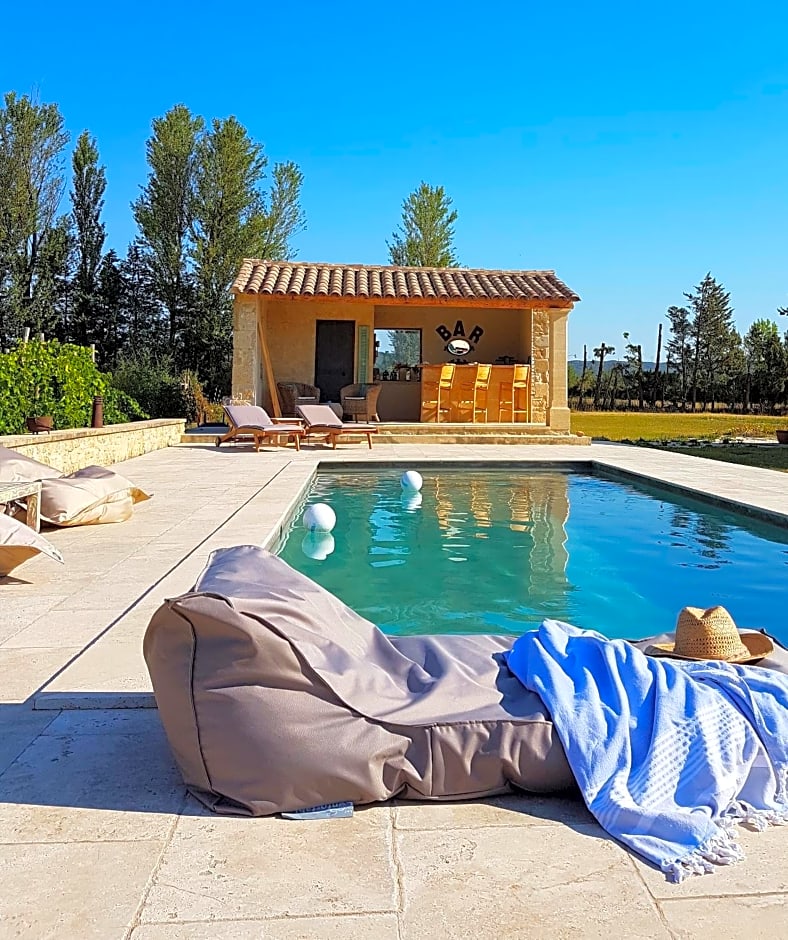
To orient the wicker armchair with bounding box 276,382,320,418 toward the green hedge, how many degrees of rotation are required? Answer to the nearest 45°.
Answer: approximately 90° to its right

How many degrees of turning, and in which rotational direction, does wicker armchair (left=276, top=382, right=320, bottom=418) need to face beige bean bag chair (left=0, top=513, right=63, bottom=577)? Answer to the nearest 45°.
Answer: approximately 45° to its right

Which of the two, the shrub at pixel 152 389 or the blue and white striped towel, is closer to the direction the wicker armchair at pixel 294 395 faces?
the blue and white striped towel

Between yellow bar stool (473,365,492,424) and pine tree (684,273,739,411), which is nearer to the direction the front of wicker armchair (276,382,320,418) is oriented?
the yellow bar stool

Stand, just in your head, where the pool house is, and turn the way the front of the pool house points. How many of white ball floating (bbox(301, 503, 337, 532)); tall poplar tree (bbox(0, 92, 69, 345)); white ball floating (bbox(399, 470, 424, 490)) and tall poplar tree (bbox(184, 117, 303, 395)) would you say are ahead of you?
2

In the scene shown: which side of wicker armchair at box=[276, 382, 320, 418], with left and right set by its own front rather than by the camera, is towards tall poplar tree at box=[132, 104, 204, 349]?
back

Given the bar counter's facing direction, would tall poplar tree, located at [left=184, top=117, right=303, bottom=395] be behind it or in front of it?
behind

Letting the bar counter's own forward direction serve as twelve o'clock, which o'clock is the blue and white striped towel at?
The blue and white striped towel is roughly at 12 o'clock from the bar counter.

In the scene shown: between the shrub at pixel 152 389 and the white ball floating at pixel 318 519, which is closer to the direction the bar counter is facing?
the white ball floating

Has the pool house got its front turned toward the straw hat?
yes
